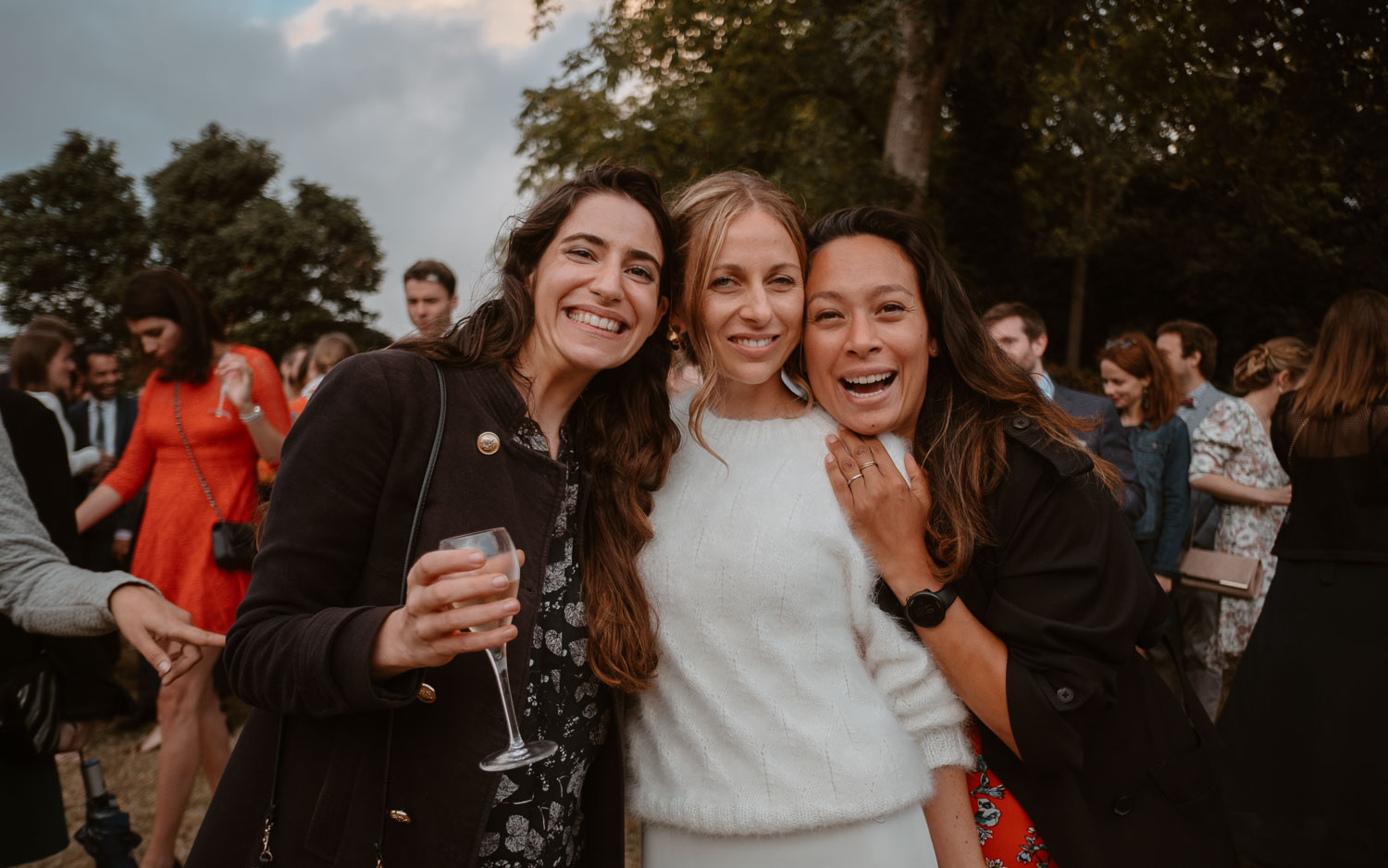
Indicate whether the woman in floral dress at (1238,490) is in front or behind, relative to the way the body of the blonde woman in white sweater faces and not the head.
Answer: behind

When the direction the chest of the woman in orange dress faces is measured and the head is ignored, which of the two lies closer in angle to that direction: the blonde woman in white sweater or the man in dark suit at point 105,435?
the blonde woman in white sweater

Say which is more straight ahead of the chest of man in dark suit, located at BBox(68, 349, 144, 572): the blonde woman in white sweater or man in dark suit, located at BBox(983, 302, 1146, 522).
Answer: the blonde woman in white sweater

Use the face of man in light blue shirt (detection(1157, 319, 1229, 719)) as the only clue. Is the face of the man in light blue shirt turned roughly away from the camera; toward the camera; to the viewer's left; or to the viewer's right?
to the viewer's left

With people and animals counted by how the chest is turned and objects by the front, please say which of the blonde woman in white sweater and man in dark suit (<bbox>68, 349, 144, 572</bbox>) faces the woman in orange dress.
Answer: the man in dark suit

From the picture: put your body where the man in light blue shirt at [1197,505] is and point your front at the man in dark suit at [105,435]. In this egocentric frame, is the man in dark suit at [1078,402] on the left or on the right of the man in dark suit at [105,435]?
left

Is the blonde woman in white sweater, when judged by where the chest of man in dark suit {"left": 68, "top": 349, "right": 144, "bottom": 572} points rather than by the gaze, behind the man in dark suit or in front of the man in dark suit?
in front

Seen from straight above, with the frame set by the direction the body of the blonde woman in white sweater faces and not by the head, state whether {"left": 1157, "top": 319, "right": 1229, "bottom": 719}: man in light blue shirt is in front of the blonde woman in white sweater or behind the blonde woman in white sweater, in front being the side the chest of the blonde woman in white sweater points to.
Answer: behind

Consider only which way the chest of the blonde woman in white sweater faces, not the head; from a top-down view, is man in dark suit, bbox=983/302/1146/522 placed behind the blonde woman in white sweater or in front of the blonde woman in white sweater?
behind
